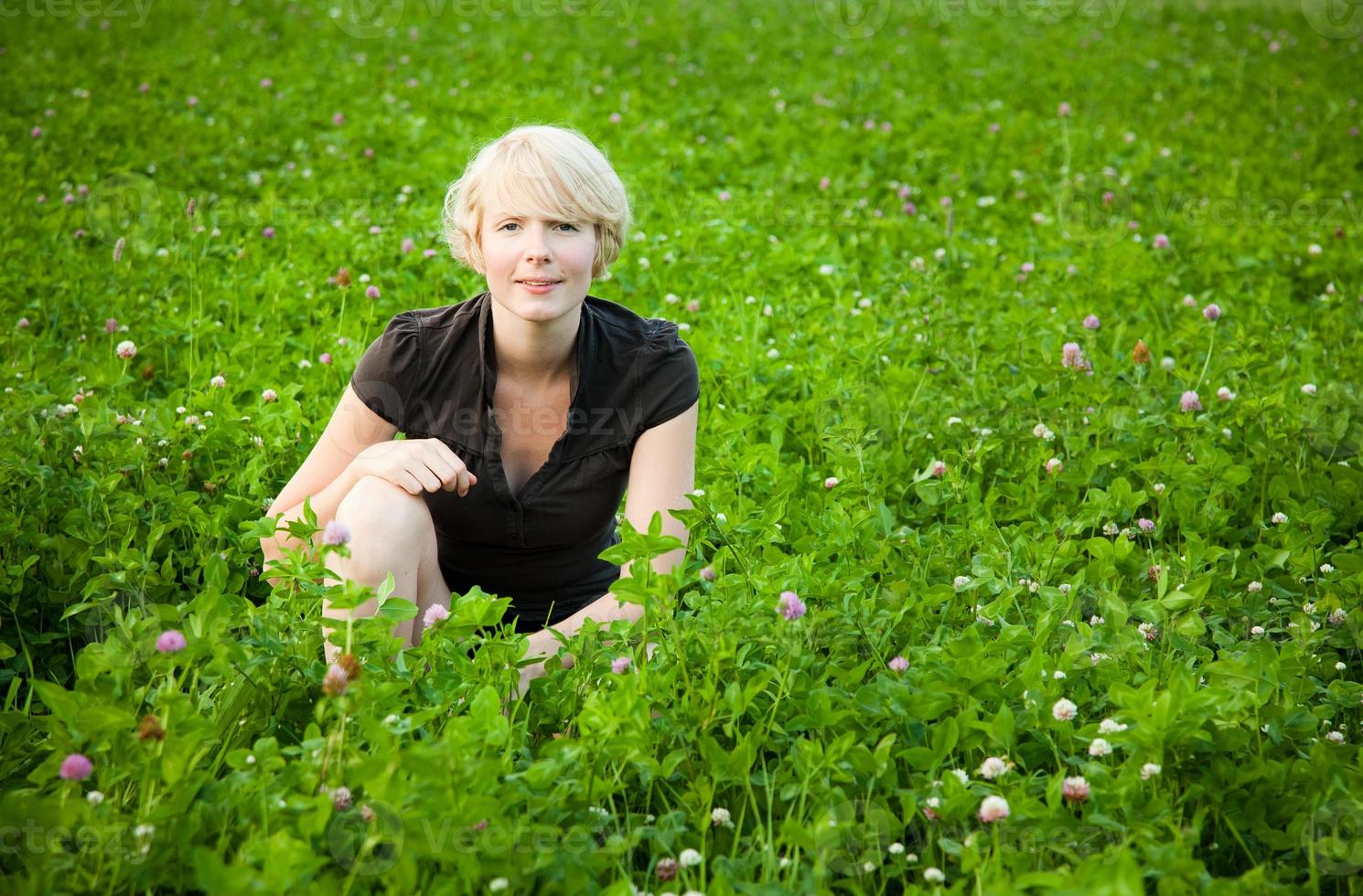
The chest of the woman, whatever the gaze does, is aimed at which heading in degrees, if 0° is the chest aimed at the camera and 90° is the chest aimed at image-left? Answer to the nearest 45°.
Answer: approximately 0°

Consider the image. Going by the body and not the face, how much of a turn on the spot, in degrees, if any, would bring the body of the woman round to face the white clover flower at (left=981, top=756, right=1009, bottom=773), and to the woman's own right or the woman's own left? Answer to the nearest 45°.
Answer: approximately 45° to the woman's own left
